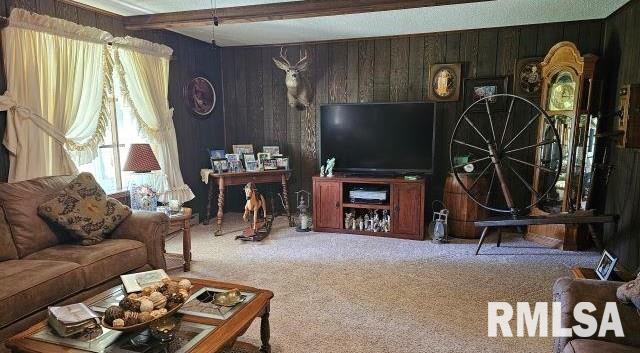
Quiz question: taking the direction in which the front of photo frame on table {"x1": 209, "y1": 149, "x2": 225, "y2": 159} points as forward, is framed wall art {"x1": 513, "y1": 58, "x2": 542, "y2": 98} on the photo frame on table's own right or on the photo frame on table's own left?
on the photo frame on table's own left

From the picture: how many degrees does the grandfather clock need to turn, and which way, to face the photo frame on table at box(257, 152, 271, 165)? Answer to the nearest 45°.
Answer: approximately 45° to its right

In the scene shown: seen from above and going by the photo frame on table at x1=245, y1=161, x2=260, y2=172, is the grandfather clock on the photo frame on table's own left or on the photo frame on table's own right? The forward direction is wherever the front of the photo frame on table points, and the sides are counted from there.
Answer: on the photo frame on table's own left

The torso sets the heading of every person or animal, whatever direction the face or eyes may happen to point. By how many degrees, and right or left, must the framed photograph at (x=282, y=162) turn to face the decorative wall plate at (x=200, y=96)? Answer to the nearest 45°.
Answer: approximately 90° to its right

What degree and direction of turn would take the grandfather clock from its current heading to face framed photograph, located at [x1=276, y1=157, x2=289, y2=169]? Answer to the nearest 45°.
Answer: approximately 45° to its right

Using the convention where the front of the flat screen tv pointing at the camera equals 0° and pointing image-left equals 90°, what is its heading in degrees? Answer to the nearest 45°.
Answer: approximately 0°

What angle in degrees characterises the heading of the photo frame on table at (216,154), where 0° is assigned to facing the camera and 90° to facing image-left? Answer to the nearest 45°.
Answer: approximately 0°

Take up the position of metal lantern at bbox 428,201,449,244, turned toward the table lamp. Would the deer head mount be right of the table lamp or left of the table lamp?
right

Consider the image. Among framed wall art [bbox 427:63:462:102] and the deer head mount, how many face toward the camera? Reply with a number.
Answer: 2

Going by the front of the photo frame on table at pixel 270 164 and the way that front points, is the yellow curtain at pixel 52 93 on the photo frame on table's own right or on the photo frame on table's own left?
on the photo frame on table's own right

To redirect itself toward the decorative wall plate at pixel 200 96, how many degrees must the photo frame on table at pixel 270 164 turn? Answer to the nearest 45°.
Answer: approximately 90° to its right
